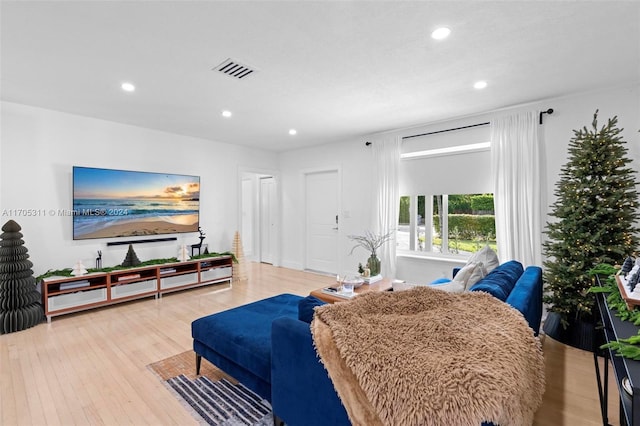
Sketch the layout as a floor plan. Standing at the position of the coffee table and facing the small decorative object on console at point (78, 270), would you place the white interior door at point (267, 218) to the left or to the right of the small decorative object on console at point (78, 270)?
right

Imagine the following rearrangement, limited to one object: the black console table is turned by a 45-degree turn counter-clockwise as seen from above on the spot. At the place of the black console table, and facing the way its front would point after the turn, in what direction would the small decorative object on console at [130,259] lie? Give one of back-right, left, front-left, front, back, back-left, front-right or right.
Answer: front-right

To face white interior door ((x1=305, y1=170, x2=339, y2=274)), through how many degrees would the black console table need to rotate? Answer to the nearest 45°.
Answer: approximately 45° to its right

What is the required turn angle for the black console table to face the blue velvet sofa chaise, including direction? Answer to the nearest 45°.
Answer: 0° — it already faces it

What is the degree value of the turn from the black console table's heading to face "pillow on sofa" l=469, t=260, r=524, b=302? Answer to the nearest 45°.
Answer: approximately 45° to its right

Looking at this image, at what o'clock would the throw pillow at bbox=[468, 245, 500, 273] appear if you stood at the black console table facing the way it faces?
The throw pillow is roughly at 2 o'clock from the black console table.

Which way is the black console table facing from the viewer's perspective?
to the viewer's left

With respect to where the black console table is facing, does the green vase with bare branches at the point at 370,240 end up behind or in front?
in front

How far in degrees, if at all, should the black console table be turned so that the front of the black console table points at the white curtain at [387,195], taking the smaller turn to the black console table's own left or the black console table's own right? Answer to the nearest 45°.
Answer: approximately 45° to the black console table's own right

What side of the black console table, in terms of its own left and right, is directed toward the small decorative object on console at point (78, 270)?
front

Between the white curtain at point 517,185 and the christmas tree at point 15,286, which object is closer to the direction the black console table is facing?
the christmas tree

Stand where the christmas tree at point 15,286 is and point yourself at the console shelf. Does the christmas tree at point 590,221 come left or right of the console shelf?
right

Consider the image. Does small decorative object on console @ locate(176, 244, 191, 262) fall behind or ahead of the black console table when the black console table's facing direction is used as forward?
ahead

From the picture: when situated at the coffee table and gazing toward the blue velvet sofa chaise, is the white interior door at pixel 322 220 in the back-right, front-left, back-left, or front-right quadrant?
back-right
